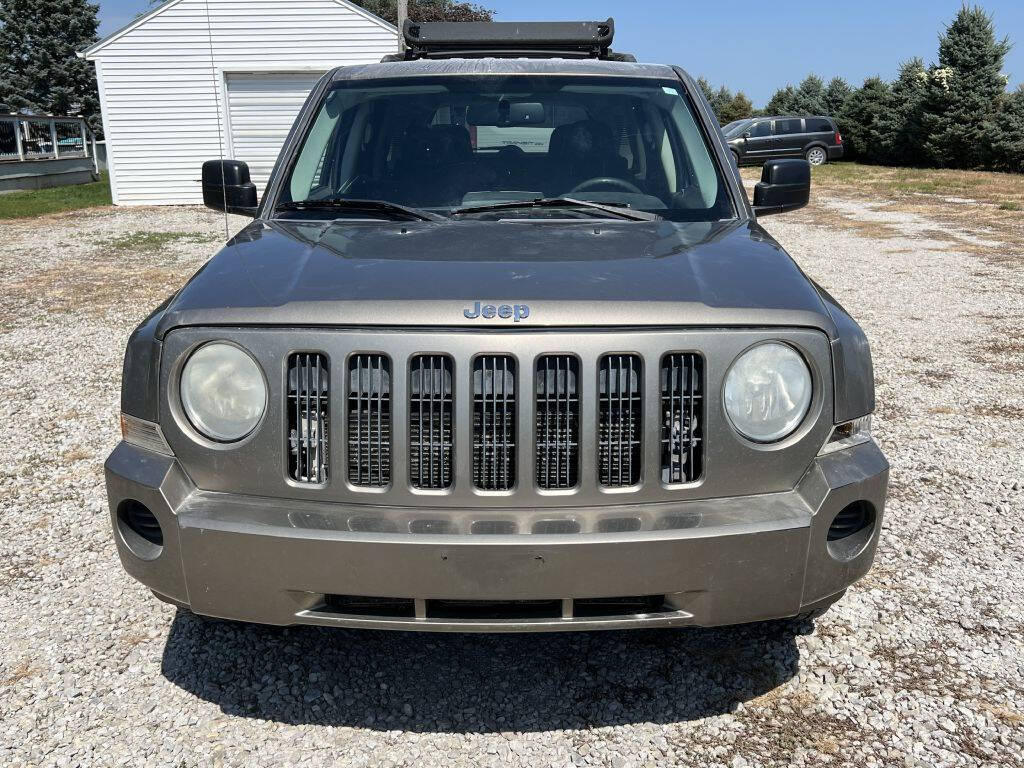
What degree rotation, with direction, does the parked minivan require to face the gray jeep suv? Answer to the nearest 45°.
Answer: approximately 90° to its left

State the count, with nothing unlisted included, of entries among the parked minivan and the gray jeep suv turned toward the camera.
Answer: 1

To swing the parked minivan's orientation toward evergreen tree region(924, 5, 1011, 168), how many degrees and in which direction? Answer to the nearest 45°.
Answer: approximately 180°

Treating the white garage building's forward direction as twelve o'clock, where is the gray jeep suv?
The gray jeep suv is roughly at 12 o'clock from the white garage building.

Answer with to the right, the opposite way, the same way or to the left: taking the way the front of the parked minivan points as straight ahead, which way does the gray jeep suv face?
to the left

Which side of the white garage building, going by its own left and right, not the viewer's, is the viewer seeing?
front

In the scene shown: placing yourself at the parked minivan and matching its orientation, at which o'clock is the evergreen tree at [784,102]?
The evergreen tree is roughly at 3 o'clock from the parked minivan.

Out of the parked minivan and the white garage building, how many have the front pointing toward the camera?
1

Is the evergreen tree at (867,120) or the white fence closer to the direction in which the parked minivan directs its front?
the white fence

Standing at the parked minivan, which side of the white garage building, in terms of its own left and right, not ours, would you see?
left

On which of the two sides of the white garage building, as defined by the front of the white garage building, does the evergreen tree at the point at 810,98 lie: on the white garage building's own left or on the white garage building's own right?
on the white garage building's own left

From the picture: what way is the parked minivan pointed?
to the viewer's left

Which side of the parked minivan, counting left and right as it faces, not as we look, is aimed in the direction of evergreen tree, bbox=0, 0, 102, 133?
front

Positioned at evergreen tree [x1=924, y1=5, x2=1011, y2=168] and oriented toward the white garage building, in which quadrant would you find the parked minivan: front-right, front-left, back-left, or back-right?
front-right

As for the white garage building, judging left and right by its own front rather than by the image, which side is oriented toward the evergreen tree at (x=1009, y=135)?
left

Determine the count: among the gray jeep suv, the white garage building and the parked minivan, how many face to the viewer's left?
1

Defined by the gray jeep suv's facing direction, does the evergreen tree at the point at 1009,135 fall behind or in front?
behind

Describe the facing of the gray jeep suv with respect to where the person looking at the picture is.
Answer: facing the viewer
